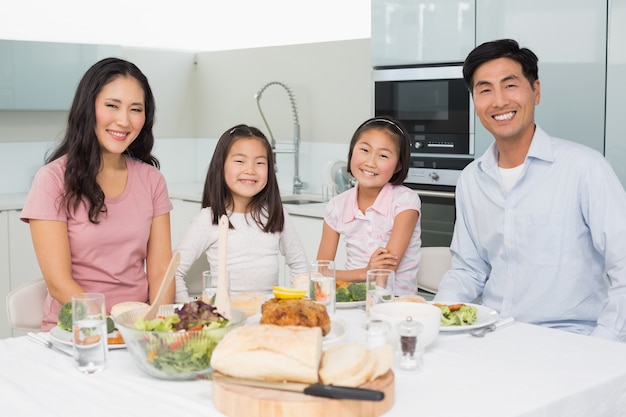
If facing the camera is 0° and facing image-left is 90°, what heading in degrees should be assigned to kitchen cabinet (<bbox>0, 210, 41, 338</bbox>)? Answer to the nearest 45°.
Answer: approximately 315°

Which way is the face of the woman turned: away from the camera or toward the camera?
toward the camera

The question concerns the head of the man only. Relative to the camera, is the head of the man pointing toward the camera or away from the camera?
toward the camera

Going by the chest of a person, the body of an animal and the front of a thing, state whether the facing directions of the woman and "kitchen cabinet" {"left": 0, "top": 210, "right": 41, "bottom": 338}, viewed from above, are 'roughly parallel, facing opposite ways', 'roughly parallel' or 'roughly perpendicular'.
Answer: roughly parallel

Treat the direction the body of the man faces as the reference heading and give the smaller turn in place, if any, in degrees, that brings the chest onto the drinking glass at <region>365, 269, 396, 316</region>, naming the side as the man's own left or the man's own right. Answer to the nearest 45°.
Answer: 0° — they already face it

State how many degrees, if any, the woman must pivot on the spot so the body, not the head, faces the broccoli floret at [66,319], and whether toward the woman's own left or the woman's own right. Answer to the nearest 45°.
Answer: approximately 45° to the woman's own right

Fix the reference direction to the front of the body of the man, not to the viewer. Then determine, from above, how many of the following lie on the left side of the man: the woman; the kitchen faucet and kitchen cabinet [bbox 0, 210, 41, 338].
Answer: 0

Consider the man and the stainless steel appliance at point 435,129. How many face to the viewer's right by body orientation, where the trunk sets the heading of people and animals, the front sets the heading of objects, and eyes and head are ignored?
0

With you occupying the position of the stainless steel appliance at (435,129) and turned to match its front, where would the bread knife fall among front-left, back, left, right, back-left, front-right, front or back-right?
front-left

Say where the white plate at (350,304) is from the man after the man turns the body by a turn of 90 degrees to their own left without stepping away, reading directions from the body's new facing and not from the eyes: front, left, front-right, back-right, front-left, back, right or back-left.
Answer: right

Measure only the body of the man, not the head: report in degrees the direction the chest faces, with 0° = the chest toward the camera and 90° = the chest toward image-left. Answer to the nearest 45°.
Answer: approximately 45°

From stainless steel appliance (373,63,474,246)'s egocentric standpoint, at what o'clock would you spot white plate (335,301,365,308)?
The white plate is roughly at 11 o'clock from the stainless steel appliance.

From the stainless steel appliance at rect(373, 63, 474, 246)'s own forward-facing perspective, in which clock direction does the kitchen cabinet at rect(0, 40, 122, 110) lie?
The kitchen cabinet is roughly at 2 o'clock from the stainless steel appliance.

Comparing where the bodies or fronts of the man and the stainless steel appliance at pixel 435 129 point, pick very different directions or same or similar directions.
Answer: same or similar directions

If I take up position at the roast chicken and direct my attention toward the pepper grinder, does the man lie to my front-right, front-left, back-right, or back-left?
front-left
